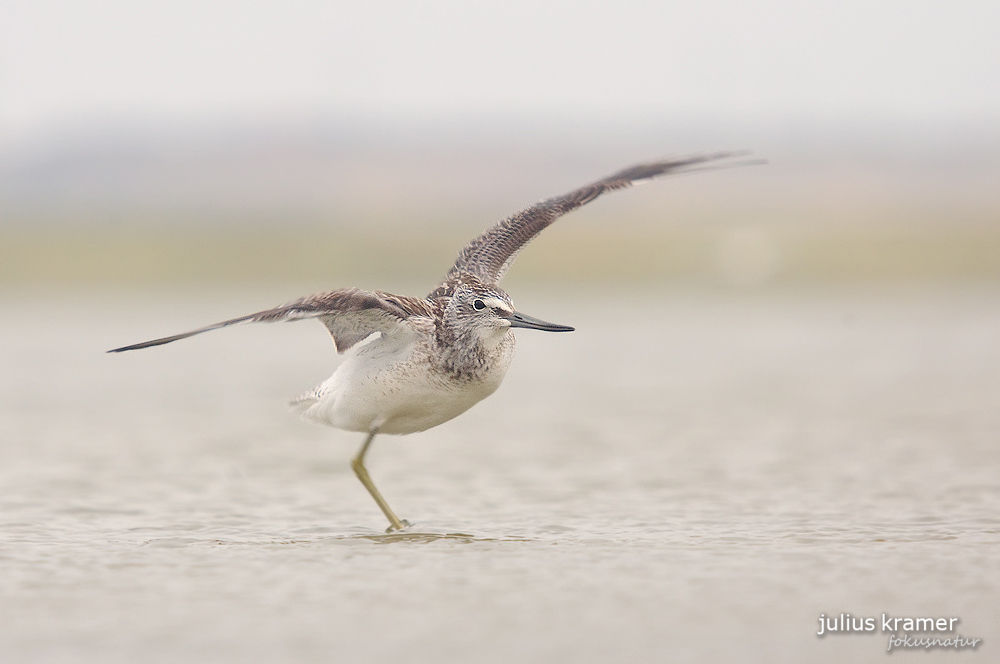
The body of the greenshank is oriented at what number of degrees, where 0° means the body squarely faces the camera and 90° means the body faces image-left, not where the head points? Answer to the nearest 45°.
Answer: approximately 315°
